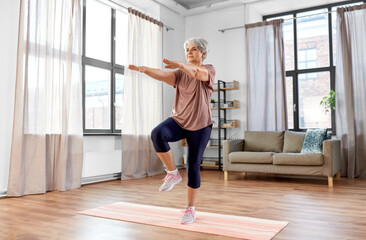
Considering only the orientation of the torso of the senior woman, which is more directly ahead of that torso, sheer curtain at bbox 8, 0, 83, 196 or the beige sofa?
the sheer curtain

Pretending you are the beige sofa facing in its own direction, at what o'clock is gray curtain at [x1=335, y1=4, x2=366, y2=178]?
The gray curtain is roughly at 8 o'clock from the beige sofa.

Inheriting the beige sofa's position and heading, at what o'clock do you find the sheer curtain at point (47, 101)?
The sheer curtain is roughly at 2 o'clock from the beige sofa.

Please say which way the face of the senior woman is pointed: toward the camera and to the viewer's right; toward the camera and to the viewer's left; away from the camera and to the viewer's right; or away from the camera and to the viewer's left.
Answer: toward the camera and to the viewer's left

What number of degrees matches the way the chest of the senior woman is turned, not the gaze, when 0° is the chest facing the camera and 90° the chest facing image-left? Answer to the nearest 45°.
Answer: approximately 45°

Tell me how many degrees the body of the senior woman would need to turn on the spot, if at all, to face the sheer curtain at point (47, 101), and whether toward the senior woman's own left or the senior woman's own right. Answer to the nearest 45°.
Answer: approximately 90° to the senior woman's own right

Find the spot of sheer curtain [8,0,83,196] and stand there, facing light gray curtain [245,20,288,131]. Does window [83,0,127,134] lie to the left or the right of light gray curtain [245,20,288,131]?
left

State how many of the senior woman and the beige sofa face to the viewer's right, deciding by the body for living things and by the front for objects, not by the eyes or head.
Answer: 0

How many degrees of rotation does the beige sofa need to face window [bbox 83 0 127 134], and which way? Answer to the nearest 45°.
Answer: approximately 90° to its right

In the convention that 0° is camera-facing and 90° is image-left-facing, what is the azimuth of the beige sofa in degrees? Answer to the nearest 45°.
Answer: approximately 0°
